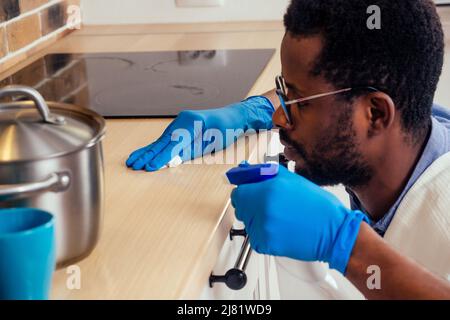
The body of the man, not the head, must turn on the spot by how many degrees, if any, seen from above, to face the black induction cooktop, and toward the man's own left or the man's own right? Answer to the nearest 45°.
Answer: approximately 45° to the man's own right

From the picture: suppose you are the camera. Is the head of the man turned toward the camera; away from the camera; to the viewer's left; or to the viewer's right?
to the viewer's left

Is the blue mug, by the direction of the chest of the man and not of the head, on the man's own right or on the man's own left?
on the man's own left

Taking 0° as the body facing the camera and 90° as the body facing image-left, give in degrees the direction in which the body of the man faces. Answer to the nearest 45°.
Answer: approximately 90°

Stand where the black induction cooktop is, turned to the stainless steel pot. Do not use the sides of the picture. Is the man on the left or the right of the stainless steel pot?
left
